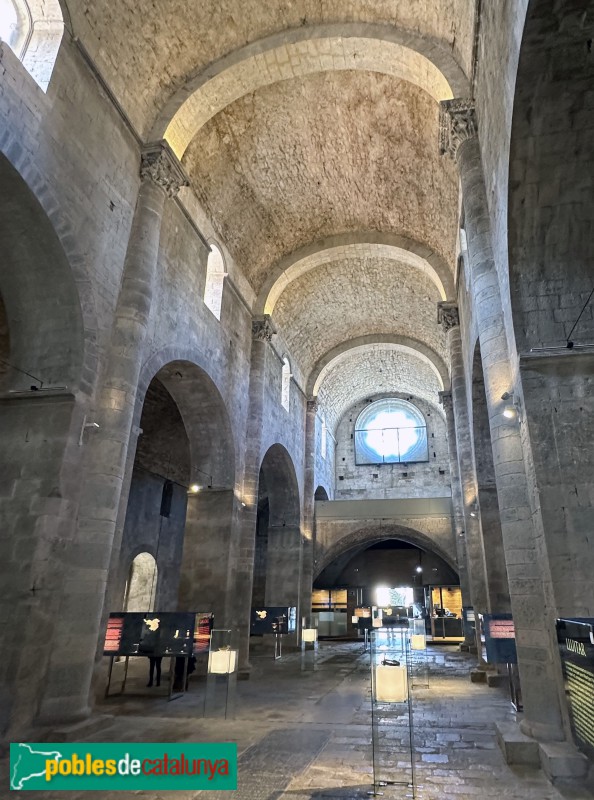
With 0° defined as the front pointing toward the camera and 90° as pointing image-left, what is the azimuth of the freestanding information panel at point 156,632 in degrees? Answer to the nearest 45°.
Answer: approximately 0°

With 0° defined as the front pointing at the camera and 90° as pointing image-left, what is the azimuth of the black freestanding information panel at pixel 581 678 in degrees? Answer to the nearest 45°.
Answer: approximately 45°

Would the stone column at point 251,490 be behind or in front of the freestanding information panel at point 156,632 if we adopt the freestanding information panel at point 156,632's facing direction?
behind

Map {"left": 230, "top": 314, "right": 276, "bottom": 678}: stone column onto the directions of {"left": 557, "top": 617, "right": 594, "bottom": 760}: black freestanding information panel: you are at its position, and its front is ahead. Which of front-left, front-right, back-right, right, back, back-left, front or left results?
right

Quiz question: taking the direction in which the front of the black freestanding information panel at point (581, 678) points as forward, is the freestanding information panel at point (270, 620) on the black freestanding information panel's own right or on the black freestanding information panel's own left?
on the black freestanding information panel's own right

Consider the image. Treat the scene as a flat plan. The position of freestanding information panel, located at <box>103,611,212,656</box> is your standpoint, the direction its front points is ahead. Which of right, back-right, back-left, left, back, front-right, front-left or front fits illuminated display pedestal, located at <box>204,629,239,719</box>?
front-left

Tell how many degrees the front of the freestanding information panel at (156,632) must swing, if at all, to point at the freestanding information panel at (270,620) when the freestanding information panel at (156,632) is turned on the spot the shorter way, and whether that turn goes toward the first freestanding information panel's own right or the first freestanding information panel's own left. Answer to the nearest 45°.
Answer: approximately 135° to the first freestanding information panel's own left

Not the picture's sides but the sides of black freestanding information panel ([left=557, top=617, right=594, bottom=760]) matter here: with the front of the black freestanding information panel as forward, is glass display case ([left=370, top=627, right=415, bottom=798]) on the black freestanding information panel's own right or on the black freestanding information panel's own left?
on the black freestanding information panel's own right

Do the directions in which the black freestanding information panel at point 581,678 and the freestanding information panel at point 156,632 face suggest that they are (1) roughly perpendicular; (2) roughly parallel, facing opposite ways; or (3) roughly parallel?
roughly perpendicular
